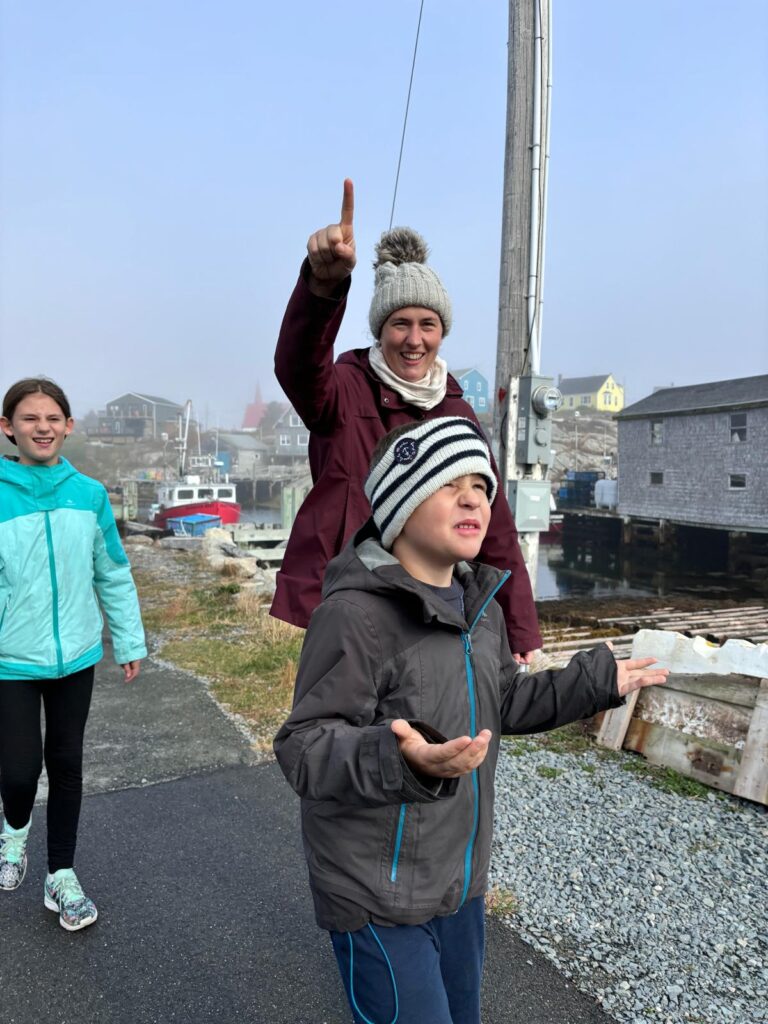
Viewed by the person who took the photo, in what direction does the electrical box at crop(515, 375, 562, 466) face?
facing the viewer and to the right of the viewer

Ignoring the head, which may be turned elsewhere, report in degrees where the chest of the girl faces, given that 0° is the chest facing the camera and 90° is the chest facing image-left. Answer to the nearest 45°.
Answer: approximately 0°

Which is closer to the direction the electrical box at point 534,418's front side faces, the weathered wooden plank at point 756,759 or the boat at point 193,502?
the weathered wooden plank

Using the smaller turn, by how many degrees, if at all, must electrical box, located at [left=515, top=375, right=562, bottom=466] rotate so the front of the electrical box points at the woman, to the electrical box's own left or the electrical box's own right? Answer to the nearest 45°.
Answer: approximately 45° to the electrical box's own right

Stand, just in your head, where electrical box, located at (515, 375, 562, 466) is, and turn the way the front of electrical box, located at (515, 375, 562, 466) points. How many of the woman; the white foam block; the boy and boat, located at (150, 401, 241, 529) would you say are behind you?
1

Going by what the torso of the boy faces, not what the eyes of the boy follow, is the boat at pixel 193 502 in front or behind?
behind

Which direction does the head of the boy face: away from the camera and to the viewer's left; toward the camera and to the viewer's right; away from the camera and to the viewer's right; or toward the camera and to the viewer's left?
toward the camera and to the viewer's right

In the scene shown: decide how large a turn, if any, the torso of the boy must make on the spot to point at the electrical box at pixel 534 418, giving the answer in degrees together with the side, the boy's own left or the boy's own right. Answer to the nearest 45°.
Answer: approximately 135° to the boy's own left

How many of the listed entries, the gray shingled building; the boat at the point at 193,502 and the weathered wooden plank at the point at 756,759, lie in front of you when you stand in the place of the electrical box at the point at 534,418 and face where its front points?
1

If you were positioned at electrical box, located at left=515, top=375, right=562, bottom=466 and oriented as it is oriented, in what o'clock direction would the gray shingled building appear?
The gray shingled building is roughly at 8 o'clock from the electrical box.
